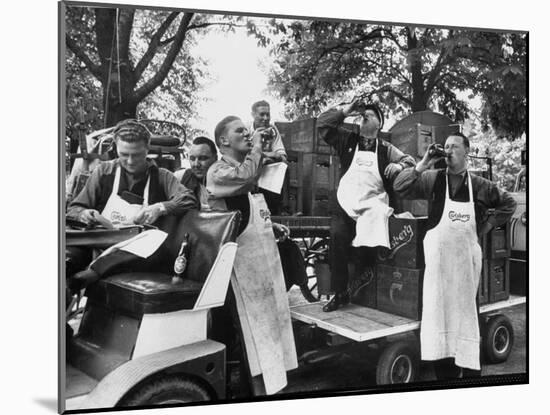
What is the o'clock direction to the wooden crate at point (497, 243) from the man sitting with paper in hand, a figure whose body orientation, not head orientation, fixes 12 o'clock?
The wooden crate is roughly at 9 o'clock from the man sitting with paper in hand.

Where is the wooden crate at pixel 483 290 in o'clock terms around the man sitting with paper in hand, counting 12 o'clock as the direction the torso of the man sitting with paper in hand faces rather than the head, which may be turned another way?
The wooden crate is roughly at 9 o'clock from the man sitting with paper in hand.

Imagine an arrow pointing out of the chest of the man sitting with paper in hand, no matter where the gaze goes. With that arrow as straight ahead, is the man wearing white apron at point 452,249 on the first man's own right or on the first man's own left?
on the first man's own left

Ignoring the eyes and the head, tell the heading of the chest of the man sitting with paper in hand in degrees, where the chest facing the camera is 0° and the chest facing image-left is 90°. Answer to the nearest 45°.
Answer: approximately 0°

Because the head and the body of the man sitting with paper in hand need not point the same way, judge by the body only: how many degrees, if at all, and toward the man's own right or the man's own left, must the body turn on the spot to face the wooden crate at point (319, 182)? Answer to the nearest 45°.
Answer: approximately 90° to the man's own left

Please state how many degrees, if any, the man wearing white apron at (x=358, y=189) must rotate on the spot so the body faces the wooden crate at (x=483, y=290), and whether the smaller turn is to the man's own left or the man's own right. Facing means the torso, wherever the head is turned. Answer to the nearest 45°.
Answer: approximately 135° to the man's own left

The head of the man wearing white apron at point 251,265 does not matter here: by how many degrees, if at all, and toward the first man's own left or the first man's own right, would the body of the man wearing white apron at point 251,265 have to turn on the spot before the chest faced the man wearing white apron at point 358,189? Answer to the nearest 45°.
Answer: approximately 45° to the first man's own left

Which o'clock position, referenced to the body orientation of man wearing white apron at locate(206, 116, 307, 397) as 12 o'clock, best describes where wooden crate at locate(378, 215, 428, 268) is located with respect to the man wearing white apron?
The wooden crate is roughly at 10 o'clock from the man wearing white apron.
